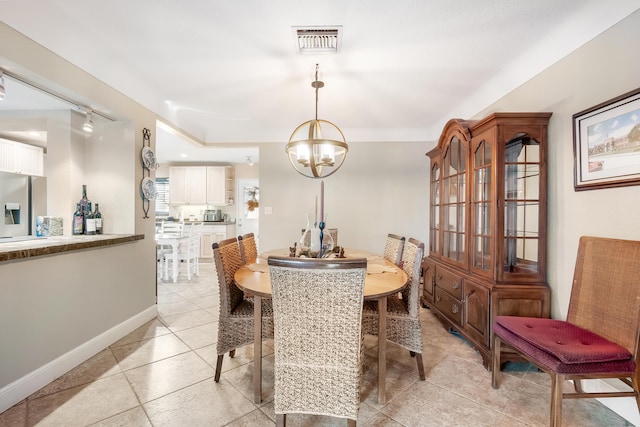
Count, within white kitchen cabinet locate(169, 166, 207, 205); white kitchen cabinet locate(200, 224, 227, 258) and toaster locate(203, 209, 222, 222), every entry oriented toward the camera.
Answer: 3

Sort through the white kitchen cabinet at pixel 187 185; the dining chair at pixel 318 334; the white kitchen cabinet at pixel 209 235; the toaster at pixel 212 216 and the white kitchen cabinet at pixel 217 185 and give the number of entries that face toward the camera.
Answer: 4

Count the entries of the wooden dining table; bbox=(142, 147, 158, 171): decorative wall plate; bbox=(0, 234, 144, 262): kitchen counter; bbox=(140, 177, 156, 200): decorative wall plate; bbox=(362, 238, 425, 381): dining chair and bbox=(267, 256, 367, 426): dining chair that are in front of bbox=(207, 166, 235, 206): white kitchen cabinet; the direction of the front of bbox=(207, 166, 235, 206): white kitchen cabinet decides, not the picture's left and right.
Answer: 6

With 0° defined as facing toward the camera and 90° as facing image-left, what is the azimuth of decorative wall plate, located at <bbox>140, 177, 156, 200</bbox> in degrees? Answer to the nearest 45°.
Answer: approximately 315°

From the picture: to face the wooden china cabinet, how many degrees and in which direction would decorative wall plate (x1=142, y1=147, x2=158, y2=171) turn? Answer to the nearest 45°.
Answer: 0° — it already faces it

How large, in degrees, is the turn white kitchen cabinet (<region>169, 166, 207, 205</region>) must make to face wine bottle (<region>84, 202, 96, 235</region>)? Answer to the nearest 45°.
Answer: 0° — it already faces it

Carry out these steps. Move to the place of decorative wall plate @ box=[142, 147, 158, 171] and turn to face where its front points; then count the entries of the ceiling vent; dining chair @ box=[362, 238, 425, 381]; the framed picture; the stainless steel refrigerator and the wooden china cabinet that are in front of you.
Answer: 4

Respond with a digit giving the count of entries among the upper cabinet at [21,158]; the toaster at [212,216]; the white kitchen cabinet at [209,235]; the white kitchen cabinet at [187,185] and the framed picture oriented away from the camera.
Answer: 0

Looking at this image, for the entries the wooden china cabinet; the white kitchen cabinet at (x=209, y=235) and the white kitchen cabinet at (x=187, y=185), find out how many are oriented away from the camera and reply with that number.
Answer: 0

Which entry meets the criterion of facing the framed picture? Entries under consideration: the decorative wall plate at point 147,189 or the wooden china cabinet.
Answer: the decorative wall plate

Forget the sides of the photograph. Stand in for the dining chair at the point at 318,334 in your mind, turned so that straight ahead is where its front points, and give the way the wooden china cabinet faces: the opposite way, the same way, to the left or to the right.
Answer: to the left

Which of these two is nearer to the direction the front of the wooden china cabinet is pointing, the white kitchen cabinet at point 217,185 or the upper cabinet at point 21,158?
the upper cabinet

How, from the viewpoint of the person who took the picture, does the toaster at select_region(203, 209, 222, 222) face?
facing the viewer

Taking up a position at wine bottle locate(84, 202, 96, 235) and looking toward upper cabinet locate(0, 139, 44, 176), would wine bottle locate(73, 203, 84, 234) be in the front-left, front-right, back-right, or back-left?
front-left

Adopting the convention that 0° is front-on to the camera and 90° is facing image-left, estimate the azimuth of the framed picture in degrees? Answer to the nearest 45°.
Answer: approximately 45°

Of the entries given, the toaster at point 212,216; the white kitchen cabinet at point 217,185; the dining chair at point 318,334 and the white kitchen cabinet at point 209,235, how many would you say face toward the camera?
3

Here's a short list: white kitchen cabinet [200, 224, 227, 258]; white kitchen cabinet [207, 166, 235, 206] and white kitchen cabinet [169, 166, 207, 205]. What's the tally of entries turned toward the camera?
3

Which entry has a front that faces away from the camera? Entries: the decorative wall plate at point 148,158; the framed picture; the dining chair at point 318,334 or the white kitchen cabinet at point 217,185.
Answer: the dining chair

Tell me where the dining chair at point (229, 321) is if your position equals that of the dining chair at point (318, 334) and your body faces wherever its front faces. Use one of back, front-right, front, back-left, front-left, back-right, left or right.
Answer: front-left

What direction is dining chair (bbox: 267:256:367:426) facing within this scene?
away from the camera

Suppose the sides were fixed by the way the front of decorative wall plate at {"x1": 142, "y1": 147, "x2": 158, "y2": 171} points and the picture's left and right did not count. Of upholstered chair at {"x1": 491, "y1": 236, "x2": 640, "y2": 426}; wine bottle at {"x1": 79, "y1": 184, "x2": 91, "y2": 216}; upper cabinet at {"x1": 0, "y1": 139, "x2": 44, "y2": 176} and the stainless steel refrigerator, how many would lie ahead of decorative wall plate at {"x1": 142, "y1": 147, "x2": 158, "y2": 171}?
1

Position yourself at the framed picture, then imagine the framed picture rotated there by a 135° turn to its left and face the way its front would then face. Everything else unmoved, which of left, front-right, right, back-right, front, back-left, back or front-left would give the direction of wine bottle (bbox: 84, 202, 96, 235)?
back-right
